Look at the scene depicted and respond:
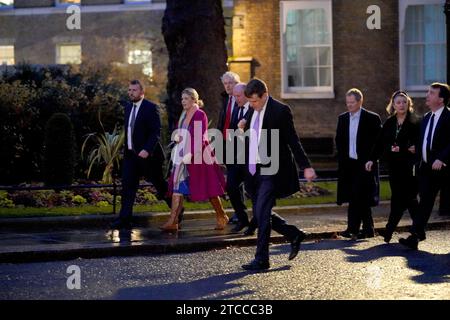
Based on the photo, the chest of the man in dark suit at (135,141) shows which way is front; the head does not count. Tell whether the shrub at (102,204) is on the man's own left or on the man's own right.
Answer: on the man's own right

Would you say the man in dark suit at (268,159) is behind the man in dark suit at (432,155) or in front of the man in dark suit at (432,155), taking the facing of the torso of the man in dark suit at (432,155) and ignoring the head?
in front

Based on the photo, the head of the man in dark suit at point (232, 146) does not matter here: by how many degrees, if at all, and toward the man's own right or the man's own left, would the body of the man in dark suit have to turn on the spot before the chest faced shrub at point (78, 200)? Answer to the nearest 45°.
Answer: approximately 90° to the man's own right
